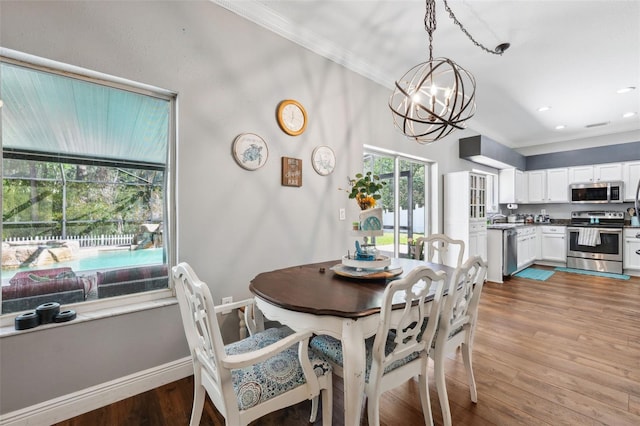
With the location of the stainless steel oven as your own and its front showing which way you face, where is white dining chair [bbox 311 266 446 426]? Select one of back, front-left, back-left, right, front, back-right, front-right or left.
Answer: front

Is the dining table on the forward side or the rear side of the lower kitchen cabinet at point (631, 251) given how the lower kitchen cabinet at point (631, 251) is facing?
on the forward side

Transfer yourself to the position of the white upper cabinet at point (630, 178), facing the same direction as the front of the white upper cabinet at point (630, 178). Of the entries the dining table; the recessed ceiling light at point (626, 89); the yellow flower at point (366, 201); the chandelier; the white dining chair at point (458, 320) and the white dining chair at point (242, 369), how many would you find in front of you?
6

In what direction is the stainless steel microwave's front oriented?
toward the camera

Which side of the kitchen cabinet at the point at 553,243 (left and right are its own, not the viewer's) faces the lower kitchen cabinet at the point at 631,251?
left

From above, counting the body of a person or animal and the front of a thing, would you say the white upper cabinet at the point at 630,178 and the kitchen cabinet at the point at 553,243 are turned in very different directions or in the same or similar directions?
same or similar directions

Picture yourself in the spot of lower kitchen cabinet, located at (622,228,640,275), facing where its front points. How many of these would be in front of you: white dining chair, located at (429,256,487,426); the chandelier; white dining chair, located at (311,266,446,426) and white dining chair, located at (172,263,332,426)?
4

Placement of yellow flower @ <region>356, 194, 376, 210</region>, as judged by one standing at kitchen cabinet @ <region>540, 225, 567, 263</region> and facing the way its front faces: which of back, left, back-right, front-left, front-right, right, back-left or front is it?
front

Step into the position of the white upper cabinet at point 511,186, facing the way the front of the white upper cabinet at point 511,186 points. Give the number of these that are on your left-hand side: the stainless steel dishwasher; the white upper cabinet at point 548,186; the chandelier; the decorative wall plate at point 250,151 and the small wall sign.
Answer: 1

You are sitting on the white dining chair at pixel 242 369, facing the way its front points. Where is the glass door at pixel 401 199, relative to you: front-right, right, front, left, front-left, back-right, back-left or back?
front

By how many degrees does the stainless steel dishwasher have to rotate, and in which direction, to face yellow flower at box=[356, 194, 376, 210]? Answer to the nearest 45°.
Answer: approximately 90° to its right

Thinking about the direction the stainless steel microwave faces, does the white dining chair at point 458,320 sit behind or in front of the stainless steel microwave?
in front

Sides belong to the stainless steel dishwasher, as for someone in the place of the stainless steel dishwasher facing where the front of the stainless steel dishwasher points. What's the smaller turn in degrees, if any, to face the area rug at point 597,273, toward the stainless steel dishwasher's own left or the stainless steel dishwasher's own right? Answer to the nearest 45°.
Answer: approximately 45° to the stainless steel dishwasher's own left

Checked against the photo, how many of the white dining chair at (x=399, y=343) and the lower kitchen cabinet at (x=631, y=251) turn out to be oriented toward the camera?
1

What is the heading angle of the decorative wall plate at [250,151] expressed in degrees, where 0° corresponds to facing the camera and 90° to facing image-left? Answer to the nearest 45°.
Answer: approximately 315°

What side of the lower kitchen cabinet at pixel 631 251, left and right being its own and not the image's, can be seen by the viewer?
front
